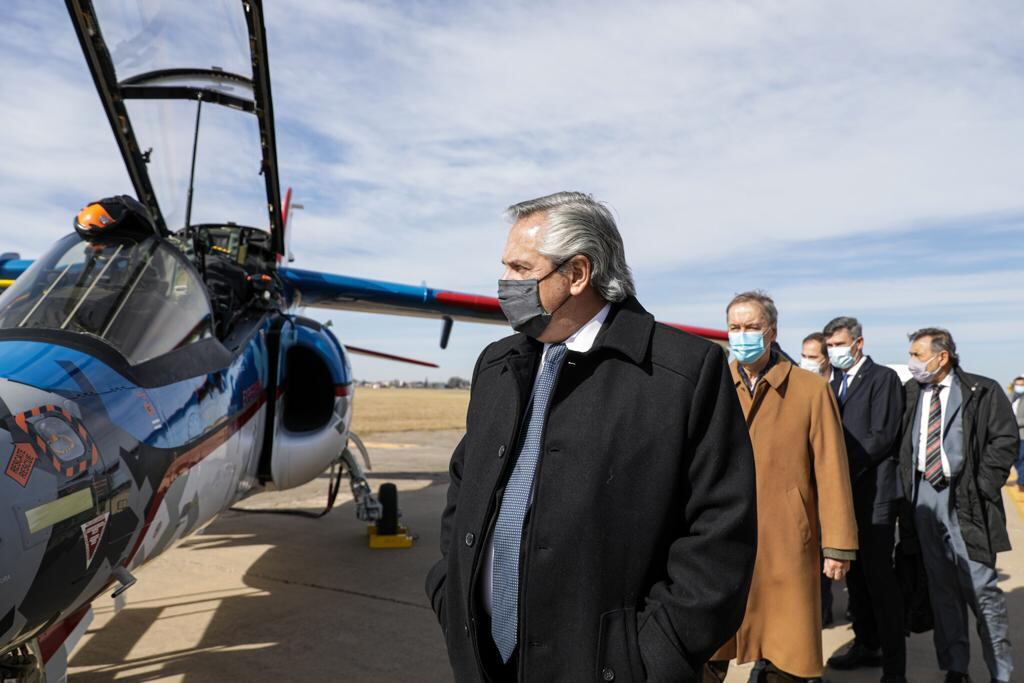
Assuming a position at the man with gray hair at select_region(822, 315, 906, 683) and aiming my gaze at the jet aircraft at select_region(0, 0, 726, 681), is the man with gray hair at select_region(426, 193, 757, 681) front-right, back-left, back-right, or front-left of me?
front-left

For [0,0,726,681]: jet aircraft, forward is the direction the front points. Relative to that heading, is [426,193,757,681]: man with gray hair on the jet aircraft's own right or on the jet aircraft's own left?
on the jet aircraft's own left

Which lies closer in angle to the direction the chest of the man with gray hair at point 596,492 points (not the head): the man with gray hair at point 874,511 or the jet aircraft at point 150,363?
the jet aircraft

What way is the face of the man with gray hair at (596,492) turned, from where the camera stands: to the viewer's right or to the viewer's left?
to the viewer's left

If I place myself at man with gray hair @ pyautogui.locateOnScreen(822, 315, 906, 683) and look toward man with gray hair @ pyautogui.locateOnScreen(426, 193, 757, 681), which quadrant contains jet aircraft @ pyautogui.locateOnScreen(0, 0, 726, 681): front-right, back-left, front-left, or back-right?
front-right

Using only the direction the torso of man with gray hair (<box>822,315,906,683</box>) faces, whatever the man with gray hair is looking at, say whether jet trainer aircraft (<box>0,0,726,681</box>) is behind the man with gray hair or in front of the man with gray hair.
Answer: in front

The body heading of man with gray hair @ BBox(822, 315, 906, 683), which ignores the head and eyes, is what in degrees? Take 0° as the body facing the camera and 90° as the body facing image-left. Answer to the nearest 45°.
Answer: approximately 45°

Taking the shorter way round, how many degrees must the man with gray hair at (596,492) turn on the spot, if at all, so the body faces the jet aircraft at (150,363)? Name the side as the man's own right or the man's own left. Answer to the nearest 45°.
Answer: approximately 90° to the man's own right

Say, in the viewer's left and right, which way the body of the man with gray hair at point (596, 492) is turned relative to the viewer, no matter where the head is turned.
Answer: facing the viewer and to the left of the viewer

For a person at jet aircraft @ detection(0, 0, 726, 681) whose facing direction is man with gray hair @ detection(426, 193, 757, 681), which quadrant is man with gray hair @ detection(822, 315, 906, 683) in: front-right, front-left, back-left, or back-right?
front-left

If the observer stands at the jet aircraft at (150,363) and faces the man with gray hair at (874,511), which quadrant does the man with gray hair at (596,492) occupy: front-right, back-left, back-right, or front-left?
front-right

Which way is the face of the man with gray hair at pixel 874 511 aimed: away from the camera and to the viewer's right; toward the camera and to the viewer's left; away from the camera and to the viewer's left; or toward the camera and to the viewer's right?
toward the camera and to the viewer's left

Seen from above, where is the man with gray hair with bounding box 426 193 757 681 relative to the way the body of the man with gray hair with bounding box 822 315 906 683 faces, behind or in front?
in front
